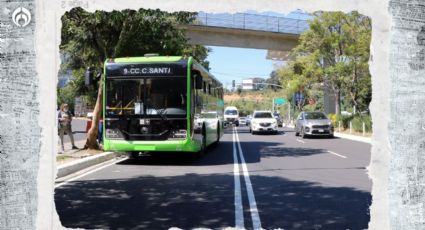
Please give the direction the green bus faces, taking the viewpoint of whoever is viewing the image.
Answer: facing the viewer

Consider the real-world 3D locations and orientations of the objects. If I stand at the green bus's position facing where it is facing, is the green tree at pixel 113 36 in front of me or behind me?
behind

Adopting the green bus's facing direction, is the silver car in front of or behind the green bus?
behind

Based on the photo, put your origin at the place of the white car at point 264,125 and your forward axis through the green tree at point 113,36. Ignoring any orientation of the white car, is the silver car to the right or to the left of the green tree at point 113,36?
left

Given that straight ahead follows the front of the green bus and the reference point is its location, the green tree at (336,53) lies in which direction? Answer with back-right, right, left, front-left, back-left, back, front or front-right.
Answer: back-left
